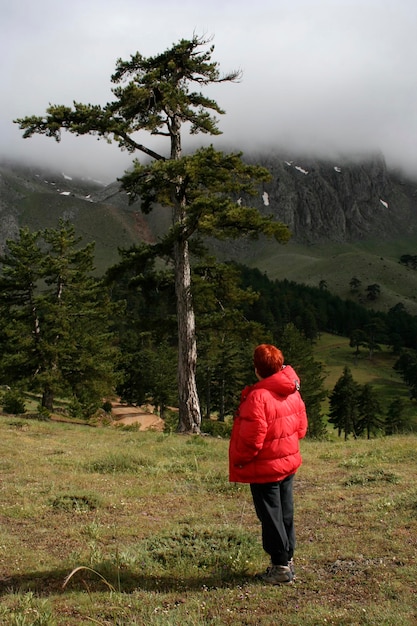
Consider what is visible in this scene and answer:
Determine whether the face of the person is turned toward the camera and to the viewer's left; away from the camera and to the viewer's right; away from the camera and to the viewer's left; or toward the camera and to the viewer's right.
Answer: away from the camera and to the viewer's left

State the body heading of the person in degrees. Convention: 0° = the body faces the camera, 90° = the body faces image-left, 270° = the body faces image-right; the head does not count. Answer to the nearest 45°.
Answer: approximately 135°

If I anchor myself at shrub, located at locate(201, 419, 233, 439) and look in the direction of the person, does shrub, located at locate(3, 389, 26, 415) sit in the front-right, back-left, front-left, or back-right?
back-right

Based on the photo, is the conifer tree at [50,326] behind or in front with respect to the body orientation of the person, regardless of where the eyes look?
in front

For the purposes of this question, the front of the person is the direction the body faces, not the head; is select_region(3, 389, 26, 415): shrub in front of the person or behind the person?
in front

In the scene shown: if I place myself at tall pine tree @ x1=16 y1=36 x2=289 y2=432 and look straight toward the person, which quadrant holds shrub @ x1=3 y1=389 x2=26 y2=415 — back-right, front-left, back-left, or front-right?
back-right
